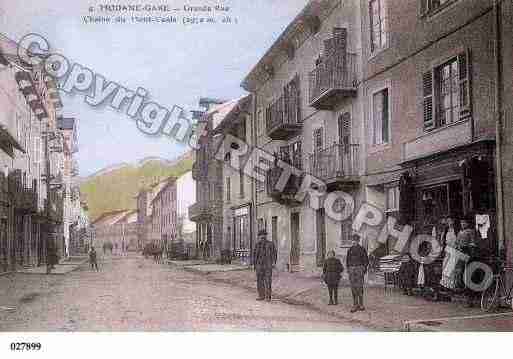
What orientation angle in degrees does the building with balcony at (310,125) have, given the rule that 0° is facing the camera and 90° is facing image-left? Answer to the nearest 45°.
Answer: approximately 45°

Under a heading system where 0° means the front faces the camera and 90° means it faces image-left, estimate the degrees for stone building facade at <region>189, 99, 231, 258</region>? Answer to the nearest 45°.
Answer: approximately 45°

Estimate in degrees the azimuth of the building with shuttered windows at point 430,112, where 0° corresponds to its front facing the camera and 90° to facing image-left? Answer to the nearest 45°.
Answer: approximately 45°

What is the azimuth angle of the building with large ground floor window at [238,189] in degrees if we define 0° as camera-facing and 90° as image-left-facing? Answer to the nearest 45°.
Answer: approximately 45°

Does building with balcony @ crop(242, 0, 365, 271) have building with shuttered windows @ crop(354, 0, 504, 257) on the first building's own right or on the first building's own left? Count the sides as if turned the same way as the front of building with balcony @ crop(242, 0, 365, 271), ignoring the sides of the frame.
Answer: on the first building's own left

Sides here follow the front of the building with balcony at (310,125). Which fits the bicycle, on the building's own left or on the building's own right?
on the building's own left

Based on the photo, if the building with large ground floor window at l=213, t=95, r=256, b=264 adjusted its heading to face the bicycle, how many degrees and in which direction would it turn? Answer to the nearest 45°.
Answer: approximately 90° to its left
